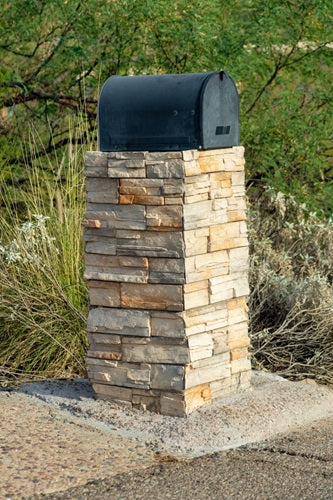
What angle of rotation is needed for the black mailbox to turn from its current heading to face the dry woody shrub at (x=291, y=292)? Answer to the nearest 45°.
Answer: approximately 90° to its left

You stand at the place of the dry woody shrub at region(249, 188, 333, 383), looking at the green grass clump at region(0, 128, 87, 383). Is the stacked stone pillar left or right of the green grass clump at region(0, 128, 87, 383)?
left

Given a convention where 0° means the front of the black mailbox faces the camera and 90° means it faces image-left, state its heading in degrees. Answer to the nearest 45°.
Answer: approximately 315°
